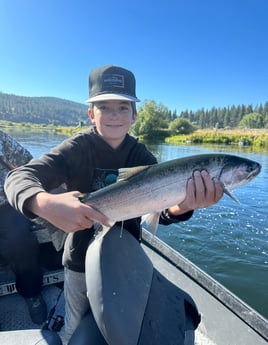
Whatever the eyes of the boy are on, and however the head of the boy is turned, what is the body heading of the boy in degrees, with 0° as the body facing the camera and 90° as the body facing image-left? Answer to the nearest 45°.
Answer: approximately 0°
